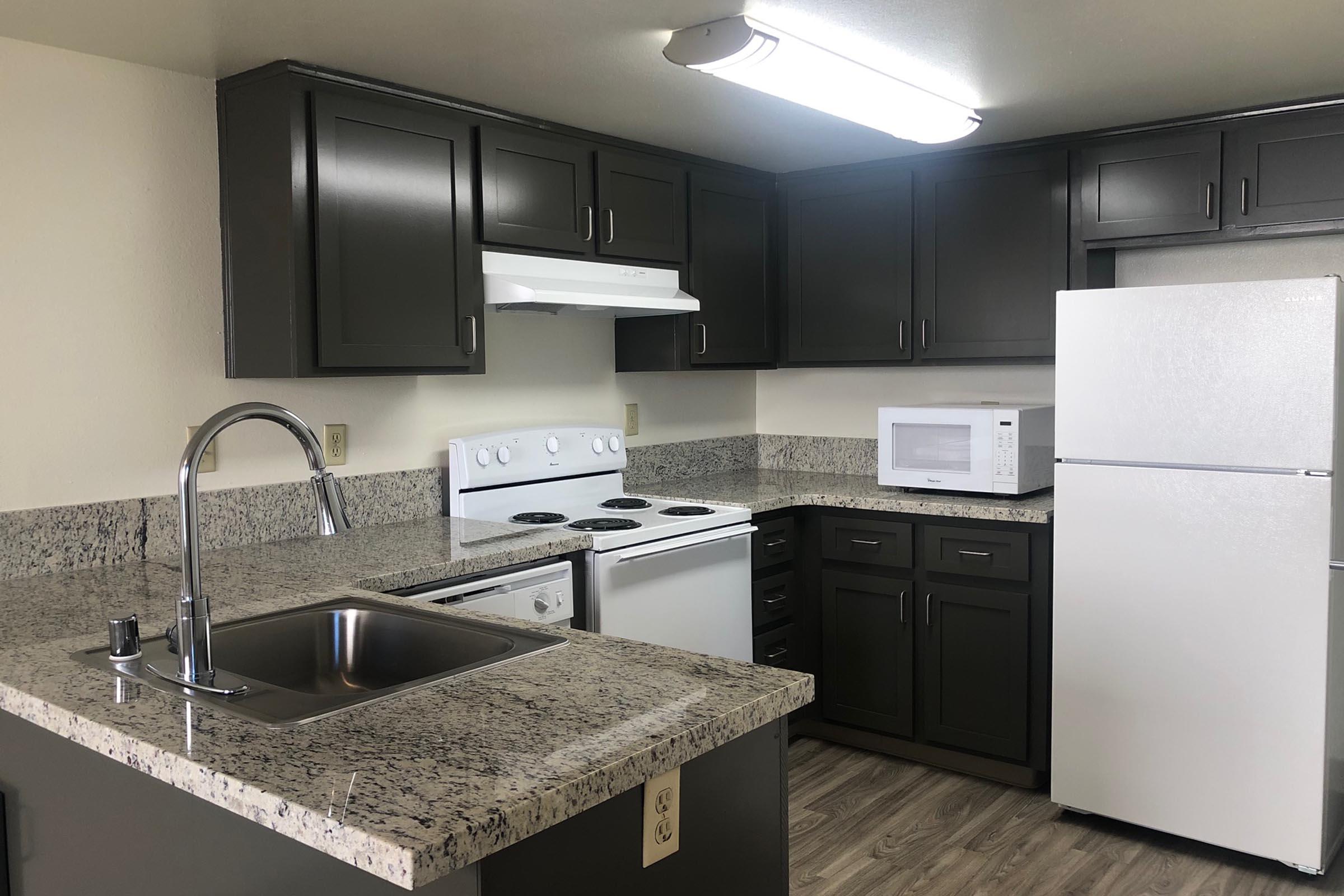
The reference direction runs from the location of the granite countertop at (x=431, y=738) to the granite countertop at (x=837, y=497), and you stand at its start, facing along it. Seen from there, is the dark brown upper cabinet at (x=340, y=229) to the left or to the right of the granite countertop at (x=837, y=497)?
left

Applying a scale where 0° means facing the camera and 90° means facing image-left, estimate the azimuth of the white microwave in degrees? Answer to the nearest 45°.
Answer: approximately 45°

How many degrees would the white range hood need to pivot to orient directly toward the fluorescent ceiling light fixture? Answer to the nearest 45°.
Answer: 0° — it already faces it

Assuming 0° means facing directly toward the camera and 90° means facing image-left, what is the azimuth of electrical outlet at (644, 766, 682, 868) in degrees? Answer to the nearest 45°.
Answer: approximately 315°

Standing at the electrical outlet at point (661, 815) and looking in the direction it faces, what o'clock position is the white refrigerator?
The white refrigerator is roughly at 9 o'clock from the electrical outlet.

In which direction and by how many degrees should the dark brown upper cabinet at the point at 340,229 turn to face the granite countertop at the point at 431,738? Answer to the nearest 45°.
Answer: approximately 45° to its right

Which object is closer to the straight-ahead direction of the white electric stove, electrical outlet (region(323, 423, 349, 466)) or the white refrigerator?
the white refrigerator

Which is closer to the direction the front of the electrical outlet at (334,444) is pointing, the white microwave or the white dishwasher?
the white dishwasher

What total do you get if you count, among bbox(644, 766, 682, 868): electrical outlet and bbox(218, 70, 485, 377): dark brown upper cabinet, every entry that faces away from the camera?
0

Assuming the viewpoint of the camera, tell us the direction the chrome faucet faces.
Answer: facing away from the viewer and to the right of the viewer

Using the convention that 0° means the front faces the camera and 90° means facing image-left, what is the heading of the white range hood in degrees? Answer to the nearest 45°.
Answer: approximately 315°

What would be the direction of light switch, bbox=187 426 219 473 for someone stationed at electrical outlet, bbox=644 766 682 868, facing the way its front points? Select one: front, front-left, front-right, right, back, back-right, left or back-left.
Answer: back

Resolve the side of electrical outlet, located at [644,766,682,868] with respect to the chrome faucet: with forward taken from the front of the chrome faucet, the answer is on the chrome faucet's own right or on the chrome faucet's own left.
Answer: on the chrome faucet's own right
